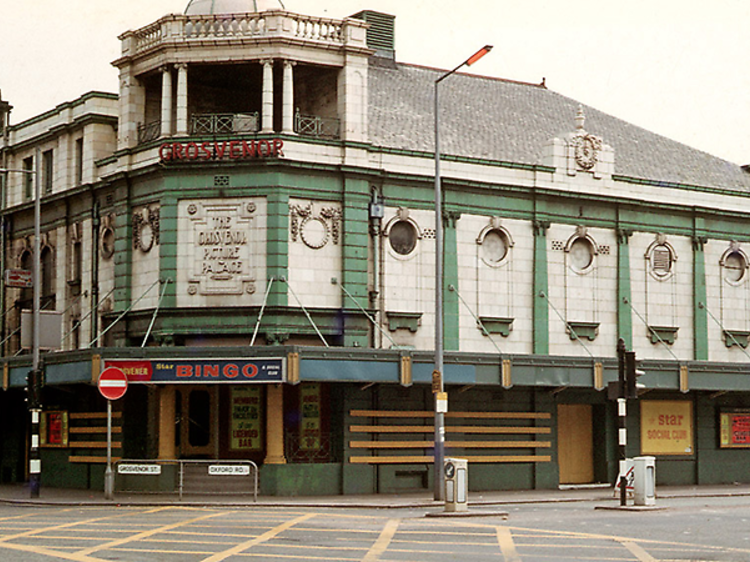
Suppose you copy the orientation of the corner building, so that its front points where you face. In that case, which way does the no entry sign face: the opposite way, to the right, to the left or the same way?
the same way

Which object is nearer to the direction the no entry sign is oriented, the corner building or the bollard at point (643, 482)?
the bollard

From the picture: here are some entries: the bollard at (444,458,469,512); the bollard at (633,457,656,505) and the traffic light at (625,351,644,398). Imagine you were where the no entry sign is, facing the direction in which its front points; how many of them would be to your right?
0

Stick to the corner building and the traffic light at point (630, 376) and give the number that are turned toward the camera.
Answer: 1

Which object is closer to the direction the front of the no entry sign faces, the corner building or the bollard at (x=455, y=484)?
the bollard

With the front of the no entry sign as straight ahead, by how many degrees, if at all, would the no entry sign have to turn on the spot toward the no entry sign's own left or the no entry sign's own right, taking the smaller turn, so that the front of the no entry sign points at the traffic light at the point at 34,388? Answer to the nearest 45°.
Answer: approximately 135° to the no entry sign's own right

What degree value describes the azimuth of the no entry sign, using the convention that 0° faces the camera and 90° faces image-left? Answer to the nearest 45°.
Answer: approximately 0°

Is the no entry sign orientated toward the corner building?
no

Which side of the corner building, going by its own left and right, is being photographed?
front

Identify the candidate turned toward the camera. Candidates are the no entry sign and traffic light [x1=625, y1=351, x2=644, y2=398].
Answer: the no entry sign

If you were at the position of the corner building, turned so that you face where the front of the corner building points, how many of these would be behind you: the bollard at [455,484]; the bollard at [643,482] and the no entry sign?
0

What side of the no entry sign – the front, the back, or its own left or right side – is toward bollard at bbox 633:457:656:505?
left
